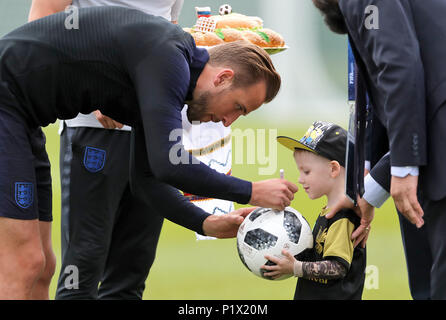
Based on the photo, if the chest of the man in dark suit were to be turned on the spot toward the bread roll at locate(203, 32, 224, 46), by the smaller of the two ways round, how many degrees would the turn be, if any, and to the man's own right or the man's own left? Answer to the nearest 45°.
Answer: approximately 45° to the man's own right

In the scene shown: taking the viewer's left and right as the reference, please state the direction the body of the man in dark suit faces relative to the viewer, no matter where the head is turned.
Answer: facing to the left of the viewer

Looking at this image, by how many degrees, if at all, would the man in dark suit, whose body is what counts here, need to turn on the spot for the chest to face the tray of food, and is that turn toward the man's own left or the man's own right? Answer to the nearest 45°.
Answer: approximately 45° to the man's own right
